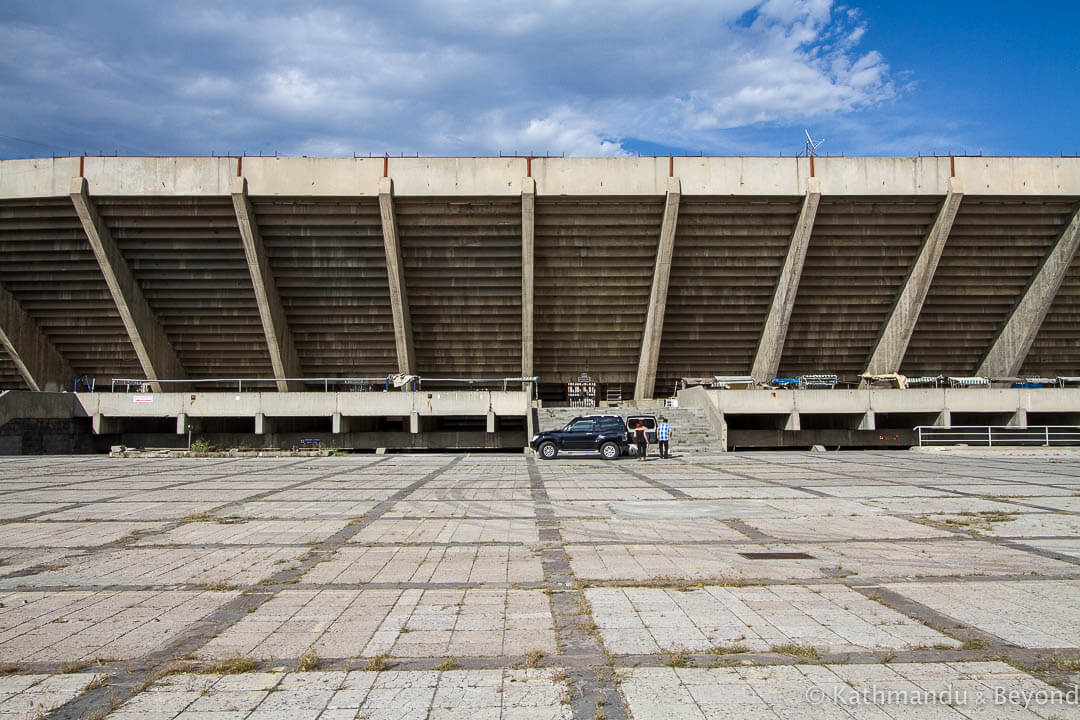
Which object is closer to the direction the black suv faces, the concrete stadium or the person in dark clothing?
the concrete stadium

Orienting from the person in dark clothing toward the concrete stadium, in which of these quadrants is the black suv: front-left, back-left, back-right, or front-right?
front-left

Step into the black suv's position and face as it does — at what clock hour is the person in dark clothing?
The person in dark clothing is roughly at 7 o'clock from the black suv.

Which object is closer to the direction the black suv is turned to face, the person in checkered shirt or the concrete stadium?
the concrete stadium

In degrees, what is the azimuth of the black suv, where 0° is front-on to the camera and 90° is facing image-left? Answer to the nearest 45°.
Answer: approximately 90°

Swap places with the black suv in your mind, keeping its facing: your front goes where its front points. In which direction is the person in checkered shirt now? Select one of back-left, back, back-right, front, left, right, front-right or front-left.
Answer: back
